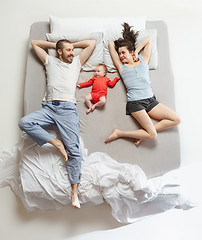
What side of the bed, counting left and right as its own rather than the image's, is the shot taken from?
front
